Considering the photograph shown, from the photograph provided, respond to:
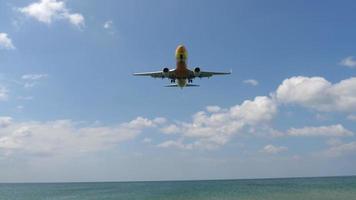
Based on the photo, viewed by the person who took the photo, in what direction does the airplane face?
facing the viewer
